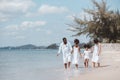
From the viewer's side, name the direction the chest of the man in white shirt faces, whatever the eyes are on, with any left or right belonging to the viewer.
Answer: facing the viewer

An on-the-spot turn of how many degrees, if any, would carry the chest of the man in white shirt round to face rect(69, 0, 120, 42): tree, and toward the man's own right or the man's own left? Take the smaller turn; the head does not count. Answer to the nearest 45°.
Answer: approximately 180°
